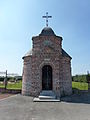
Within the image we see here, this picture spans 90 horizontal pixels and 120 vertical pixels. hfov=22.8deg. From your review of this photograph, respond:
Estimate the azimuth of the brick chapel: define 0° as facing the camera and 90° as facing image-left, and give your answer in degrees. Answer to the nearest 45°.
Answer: approximately 0°
